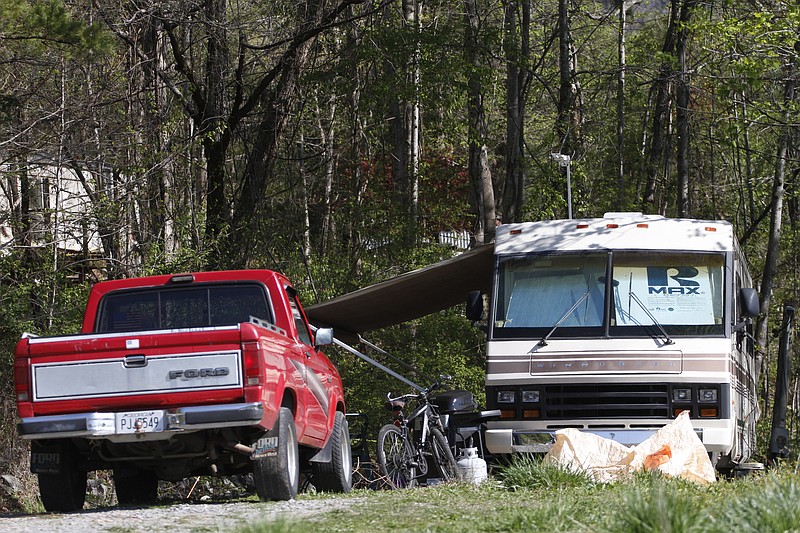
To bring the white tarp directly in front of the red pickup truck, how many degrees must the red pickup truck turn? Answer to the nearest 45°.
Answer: approximately 90° to its right

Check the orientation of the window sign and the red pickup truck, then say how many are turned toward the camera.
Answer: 1

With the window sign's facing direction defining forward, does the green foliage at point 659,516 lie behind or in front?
in front

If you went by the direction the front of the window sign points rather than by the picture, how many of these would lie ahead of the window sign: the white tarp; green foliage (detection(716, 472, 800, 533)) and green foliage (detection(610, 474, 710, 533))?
3

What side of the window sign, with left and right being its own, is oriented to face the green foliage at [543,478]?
front

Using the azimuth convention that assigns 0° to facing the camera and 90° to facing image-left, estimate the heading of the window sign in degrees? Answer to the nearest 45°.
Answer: approximately 0°

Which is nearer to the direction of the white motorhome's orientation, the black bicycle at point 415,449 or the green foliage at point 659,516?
the green foliage

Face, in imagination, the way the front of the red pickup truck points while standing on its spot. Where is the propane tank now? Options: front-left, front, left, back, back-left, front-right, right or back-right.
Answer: front-right

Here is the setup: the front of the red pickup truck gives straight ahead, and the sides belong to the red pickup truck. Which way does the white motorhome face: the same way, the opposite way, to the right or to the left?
the opposite way

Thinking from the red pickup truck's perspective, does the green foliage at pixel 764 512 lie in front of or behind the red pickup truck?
behind

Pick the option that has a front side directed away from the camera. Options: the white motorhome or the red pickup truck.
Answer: the red pickup truck

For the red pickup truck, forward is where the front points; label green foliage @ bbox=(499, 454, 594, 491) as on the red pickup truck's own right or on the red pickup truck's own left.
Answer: on the red pickup truck's own right

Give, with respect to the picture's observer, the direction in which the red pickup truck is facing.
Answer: facing away from the viewer

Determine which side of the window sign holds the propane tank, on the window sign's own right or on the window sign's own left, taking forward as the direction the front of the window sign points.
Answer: on the window sign's own right

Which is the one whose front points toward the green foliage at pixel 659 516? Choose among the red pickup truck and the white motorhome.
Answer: the white motorhome

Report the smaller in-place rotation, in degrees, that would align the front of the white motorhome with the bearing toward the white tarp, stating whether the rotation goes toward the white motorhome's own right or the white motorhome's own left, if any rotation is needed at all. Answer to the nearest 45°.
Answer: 0° — it already faces it
